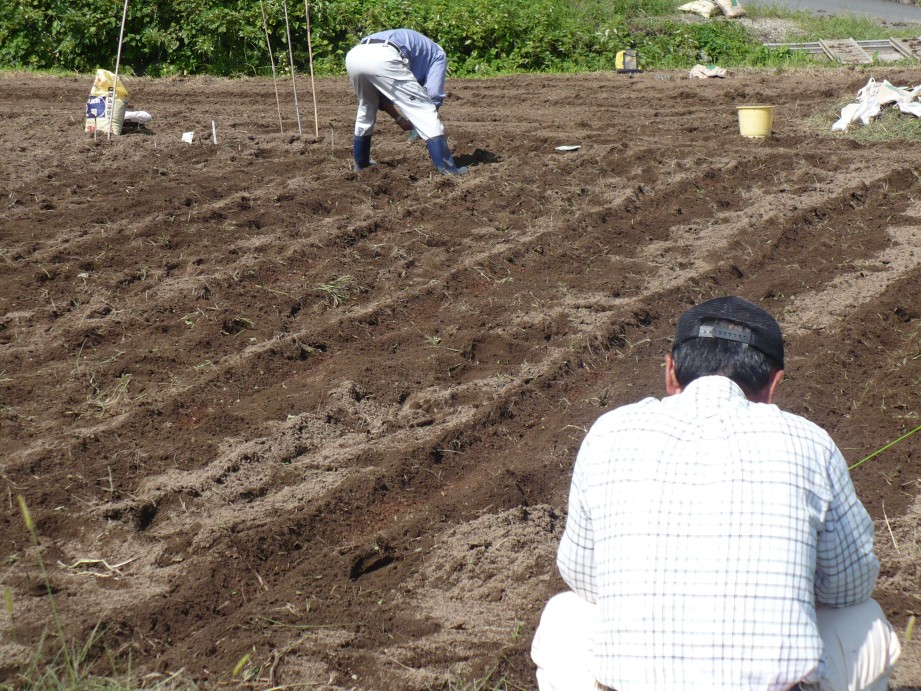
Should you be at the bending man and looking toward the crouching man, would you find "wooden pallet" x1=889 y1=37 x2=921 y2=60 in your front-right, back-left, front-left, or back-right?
back-left

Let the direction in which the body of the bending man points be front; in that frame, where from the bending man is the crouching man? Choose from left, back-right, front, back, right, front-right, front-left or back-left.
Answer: back-right

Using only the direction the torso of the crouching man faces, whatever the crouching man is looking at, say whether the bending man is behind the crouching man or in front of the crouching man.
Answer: in front

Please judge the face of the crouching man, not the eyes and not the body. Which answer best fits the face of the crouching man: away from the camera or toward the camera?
away from the camera

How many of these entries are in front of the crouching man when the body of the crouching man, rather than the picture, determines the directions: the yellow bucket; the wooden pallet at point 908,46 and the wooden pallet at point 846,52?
3

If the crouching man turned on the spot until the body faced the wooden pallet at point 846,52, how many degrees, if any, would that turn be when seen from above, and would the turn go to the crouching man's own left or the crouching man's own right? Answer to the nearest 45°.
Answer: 0° — they already face it

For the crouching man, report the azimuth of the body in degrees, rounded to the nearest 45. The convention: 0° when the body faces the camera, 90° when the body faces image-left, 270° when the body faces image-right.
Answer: approximately 180°

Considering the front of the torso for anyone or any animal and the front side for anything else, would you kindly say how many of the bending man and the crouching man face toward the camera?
0

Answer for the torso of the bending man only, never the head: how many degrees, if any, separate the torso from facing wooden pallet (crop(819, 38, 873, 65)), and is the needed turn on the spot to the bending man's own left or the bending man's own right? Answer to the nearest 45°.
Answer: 0° — they already face it

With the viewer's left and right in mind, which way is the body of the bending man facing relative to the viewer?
facing away from the viewer and to the right of the viewer

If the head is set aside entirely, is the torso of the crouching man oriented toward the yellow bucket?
yes

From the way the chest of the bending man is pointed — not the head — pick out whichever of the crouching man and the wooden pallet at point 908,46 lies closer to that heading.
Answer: the wooden pallet

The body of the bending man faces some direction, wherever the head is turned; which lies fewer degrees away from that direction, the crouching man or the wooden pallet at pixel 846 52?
the wooden pallet

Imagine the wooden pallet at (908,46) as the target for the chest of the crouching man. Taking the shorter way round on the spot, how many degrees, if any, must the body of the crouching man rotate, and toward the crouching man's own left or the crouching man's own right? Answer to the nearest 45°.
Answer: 0° — they already face it
